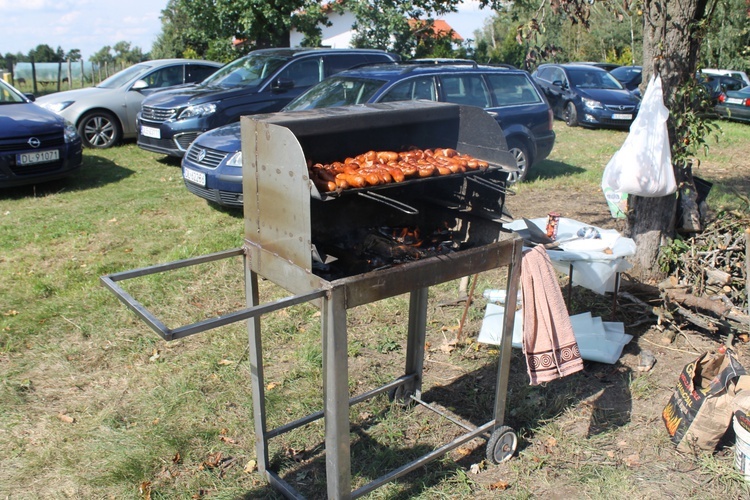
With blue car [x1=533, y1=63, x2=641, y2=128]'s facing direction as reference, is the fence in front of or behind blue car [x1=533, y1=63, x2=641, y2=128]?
behind

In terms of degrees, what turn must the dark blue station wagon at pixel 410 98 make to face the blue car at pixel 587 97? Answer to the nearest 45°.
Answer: approximately 180°

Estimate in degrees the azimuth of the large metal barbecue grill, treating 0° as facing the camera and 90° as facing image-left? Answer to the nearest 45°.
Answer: approximately 315°

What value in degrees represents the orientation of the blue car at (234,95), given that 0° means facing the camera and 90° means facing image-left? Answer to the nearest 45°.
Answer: approximately 45°

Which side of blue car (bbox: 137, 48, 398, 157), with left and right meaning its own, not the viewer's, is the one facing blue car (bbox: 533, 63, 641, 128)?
back

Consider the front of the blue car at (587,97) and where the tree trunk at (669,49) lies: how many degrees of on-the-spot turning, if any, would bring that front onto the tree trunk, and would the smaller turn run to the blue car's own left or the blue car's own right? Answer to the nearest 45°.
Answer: approximately 45° to the blue car's own right

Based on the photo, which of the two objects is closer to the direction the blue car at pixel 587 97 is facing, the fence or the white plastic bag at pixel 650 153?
the white plastic bag
